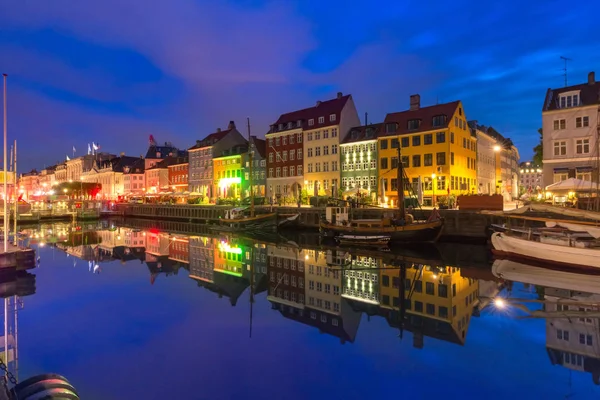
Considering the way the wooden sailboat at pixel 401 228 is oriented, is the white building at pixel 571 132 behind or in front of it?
in front

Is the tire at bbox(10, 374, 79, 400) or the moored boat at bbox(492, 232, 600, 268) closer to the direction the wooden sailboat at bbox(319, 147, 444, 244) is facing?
the moored boat

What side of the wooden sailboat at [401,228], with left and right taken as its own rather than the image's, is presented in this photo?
right
